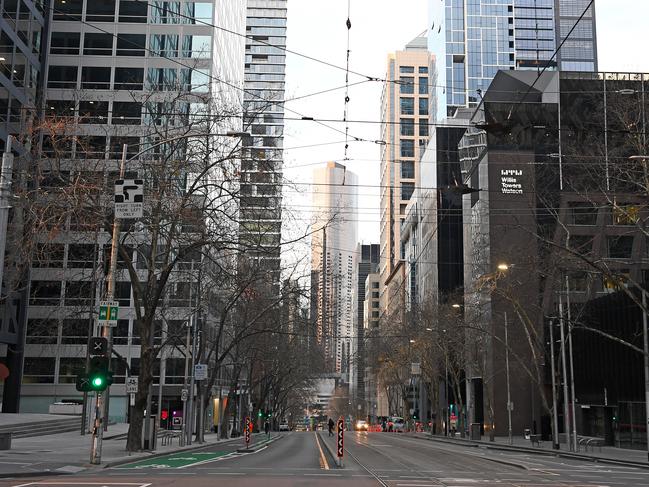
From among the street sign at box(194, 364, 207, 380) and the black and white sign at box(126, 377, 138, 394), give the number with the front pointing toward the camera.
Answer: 2

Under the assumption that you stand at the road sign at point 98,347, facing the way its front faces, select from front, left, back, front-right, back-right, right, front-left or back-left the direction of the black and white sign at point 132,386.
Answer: back

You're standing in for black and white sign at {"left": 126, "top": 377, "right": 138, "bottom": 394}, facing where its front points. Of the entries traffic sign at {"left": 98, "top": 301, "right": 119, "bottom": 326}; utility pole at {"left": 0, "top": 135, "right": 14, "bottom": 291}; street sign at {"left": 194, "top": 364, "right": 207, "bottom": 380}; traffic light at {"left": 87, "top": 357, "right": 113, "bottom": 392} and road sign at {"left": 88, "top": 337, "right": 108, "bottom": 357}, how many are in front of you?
4

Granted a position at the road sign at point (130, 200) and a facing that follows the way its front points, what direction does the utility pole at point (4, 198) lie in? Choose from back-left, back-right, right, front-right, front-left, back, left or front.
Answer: front-right

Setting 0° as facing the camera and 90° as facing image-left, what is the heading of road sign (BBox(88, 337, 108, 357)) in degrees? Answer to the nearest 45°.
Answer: approximately 0°

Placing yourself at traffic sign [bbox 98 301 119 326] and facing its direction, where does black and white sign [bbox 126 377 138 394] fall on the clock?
The black and white sign is roughly at 6 o'clock from the traffic sign.

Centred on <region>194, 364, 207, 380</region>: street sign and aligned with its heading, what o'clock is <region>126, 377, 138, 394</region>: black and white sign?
The black and white sign is roughly at 1 o'clock from the street sign.

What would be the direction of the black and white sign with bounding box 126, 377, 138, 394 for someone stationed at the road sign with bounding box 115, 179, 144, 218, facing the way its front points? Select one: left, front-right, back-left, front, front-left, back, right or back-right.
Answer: back
